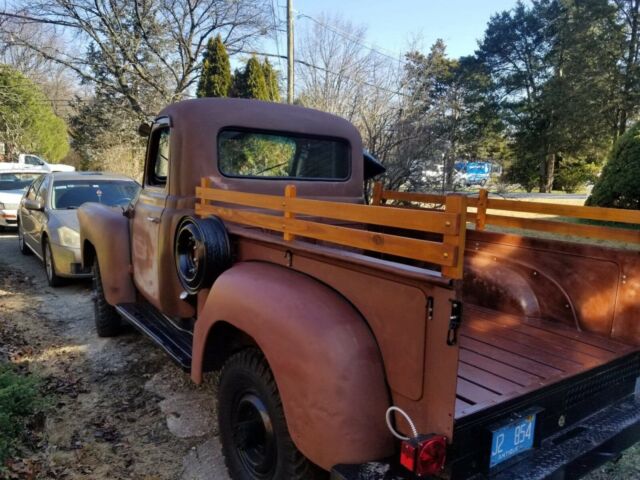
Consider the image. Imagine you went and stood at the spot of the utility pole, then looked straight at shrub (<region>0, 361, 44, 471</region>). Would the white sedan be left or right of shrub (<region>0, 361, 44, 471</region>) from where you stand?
right

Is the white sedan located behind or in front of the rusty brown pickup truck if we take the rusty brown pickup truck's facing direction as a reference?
in front

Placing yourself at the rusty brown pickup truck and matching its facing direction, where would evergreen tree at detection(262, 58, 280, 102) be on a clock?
The evergreen tree is roughly at 1 o'clock from the rusty brown pickup truck.

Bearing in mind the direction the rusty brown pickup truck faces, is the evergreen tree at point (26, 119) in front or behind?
in front

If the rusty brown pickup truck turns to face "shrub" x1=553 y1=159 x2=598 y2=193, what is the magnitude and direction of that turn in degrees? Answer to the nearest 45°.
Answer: approximately 90° to its right

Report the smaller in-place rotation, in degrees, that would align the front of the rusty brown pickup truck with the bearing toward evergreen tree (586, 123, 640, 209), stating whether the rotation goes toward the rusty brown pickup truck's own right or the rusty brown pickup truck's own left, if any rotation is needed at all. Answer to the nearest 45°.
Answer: approximately 90° to the rusty brown pickup truck's own right

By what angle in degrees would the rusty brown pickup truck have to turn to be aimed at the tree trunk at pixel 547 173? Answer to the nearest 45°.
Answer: approximately 45° to its right

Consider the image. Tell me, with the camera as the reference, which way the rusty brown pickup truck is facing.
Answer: facing away from the viewer and to the left of the viewer

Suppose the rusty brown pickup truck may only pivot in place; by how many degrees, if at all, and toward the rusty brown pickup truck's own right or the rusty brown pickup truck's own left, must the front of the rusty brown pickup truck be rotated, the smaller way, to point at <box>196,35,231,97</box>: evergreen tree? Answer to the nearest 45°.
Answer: approximately 45° to the rusty brown pickup truck's own right

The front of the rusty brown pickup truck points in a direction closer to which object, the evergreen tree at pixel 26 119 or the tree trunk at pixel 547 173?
the evergreen tree

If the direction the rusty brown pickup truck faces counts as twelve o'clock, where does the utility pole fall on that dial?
The utility pole is roughly at 1 o'clock from the rusty brown pickup truck.
